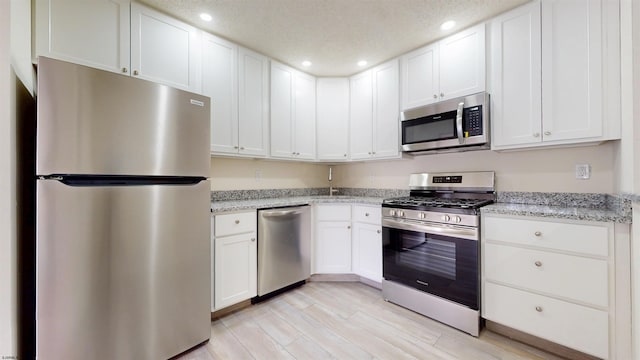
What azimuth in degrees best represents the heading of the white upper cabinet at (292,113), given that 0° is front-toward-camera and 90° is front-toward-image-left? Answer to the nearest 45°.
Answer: approximately 315°

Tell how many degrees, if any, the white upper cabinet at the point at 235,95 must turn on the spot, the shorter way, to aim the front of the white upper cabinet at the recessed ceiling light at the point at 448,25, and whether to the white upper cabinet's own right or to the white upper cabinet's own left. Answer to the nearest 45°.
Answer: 0° — it already faces it

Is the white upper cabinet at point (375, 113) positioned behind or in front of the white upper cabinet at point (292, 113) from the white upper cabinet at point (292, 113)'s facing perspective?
in front

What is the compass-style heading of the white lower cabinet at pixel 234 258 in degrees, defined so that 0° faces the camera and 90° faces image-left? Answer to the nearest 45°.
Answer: approximately 315°

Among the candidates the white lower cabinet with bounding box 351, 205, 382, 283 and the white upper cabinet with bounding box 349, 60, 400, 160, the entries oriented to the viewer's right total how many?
0

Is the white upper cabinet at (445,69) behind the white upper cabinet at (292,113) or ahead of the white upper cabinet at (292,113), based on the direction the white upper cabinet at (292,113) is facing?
ahead

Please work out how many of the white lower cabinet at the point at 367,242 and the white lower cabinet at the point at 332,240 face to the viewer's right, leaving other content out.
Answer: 0

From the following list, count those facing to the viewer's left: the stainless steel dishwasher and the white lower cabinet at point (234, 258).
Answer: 0

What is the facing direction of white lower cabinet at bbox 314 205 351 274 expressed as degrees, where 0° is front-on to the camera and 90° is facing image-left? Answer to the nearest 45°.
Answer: approximately 0°

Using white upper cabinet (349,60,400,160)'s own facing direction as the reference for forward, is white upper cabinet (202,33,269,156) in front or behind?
in front
